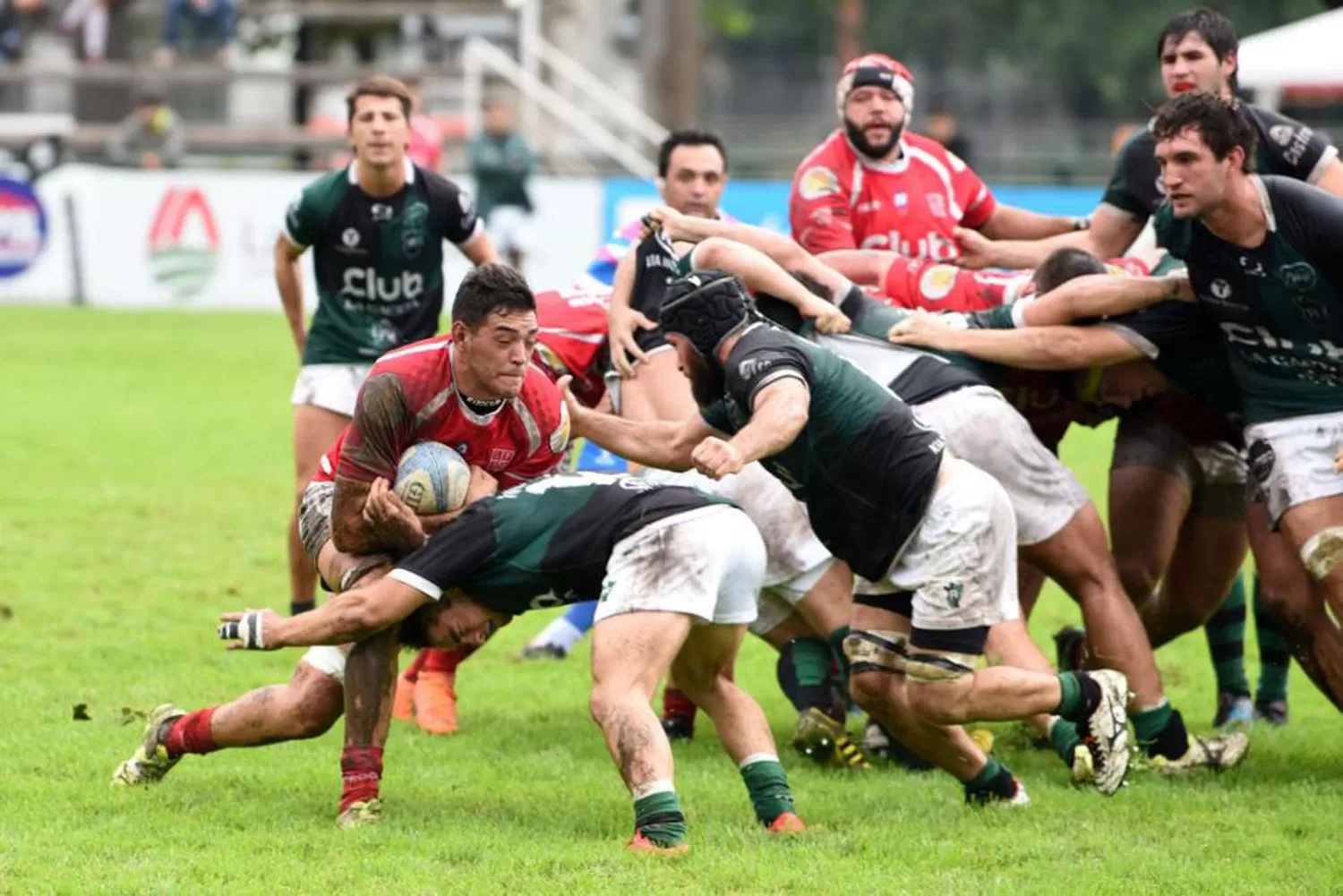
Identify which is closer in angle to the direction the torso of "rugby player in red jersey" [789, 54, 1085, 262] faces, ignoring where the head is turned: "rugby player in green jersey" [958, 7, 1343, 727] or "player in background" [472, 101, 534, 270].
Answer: the rugby player in green jersey

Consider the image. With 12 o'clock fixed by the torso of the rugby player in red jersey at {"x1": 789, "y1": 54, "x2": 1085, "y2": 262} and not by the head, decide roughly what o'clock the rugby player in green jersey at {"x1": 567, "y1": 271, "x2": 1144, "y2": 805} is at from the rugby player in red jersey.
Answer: The rugby player in green jersey is roughly at 12 o'clock from the rugby player in red jersey.

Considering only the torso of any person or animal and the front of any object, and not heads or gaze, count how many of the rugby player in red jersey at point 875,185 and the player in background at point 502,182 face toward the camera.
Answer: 2

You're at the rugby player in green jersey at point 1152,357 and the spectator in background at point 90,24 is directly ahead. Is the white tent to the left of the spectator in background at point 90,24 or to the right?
right

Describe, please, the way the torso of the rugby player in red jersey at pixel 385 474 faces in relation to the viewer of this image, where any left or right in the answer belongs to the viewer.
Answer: facing the viewer and to the right of the viewer

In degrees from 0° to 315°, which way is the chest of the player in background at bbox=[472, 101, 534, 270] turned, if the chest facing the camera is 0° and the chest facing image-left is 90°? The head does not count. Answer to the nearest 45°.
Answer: approximately 0°

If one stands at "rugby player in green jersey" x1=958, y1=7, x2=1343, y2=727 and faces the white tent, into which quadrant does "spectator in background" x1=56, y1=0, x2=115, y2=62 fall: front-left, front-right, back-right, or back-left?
front-left

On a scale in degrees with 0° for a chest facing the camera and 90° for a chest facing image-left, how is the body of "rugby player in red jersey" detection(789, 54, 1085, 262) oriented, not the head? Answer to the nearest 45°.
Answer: approximately 0°

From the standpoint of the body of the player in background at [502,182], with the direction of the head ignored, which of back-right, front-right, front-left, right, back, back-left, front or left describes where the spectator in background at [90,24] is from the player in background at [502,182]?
back-right

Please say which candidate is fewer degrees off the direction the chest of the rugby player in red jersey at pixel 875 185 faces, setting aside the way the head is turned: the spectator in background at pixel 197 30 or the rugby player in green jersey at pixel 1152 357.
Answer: the rugby player in green jersey

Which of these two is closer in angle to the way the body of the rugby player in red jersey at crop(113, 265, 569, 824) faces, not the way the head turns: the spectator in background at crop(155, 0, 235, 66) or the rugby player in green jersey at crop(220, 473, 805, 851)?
the rugby player in green jersey

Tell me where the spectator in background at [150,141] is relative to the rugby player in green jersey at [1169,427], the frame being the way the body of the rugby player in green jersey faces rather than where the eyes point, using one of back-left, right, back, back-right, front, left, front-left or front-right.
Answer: right

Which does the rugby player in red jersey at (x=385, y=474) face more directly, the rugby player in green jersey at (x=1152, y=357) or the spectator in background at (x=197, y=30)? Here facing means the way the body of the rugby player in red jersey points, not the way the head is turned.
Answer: the rugby player in green jersey

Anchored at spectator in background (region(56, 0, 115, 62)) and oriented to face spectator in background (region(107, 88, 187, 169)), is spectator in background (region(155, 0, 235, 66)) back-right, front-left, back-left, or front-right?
front-left

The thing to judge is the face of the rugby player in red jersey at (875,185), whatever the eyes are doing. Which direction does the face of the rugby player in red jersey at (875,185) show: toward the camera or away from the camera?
toward the camera
